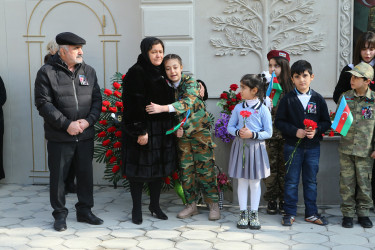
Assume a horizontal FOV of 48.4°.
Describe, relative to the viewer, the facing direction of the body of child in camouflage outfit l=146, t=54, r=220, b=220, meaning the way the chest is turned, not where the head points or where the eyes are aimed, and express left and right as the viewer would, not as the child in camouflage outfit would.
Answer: facing the viewer and to the left of the viewer

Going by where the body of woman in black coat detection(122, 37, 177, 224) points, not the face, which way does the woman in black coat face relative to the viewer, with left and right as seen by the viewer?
facing the viewer and to the right of the viewer

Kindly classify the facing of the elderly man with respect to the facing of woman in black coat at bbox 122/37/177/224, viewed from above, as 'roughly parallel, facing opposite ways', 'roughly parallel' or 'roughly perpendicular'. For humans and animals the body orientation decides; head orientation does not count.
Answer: roughly parallel

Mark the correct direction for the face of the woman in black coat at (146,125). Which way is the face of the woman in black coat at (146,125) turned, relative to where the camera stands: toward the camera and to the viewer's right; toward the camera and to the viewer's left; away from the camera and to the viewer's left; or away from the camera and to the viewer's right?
toward the camera and to the viewer's right

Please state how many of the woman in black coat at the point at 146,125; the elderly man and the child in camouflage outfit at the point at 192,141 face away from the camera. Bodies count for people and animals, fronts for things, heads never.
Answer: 0

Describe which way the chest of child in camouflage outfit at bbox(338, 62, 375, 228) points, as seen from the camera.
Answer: toward the camera

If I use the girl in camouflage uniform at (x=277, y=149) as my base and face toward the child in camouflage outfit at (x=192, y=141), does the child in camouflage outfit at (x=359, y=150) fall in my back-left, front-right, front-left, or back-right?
back-left

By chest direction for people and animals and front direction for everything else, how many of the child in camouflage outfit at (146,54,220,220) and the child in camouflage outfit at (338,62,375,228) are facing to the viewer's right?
0

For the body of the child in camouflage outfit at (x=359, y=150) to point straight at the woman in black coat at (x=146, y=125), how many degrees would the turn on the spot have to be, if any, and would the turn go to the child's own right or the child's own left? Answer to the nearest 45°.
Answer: approximately 90° to the child's own right

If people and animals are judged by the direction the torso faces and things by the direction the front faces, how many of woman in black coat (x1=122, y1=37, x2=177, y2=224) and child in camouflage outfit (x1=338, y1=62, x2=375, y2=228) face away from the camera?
0

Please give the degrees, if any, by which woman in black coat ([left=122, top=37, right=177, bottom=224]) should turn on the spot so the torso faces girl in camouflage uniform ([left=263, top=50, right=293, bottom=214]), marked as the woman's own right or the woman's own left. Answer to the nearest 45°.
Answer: approximately 45° to the woman's own left

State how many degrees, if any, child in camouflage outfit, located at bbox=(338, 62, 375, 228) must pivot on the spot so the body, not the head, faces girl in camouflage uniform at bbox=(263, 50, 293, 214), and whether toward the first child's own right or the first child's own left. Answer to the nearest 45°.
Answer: approximately 90° to the first child's own right

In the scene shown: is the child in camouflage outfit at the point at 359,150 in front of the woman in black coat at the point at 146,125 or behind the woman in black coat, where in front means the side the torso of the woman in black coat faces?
in front

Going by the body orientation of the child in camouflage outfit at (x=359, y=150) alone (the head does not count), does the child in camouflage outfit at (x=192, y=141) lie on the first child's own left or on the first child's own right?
on the first child's own right
